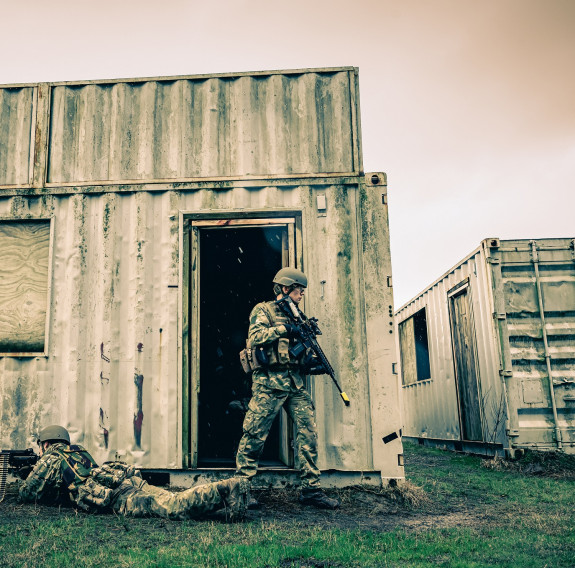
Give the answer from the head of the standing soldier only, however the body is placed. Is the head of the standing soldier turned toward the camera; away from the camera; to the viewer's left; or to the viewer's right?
to the viewer's right

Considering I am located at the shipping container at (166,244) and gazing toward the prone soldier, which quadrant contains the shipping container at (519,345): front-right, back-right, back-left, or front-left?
back-left

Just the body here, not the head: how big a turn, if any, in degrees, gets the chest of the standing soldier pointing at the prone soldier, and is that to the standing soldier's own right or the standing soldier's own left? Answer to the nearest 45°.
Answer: approximately 135° to the standing soldier's own right

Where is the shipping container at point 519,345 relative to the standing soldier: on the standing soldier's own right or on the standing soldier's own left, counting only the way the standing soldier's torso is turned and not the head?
on the standing soldier's own left

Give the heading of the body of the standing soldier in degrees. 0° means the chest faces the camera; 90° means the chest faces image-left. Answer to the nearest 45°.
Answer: approximately 315°

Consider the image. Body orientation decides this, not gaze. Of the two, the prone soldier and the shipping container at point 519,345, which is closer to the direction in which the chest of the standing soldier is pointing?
the shipping container

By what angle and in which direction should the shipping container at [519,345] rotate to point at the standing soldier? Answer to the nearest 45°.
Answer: approximately 45° to its right

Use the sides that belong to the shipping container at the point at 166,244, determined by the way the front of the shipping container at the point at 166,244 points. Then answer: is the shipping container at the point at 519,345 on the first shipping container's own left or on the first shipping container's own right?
on the first shipping container's own left
